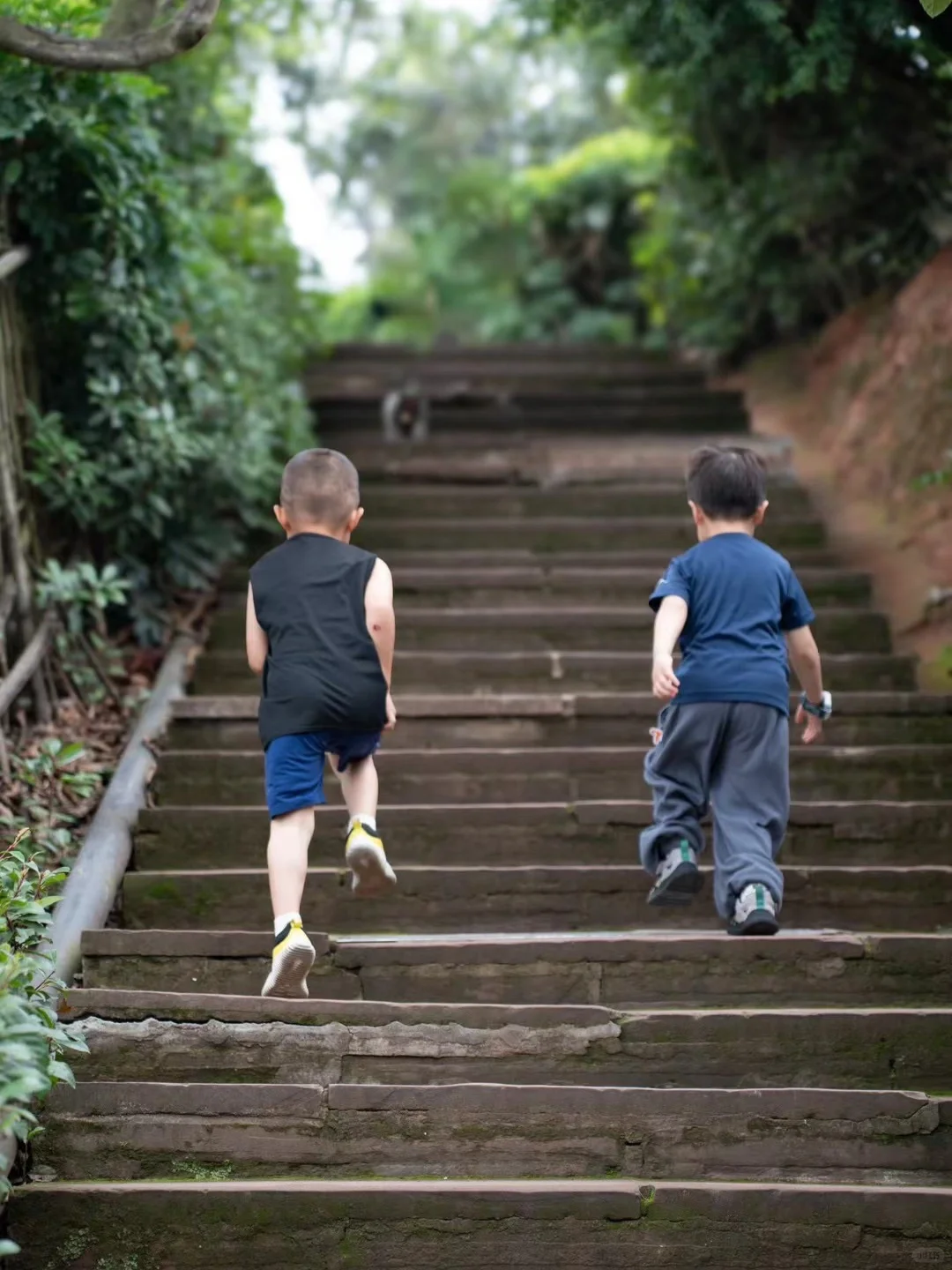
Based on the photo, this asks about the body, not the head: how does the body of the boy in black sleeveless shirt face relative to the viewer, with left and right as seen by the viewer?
facing away from the viewer

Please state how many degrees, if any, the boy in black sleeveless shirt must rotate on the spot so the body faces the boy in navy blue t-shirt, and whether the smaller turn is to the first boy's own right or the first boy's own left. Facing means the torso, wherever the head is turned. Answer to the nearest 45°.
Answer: approximately 90° to the first boy's own right

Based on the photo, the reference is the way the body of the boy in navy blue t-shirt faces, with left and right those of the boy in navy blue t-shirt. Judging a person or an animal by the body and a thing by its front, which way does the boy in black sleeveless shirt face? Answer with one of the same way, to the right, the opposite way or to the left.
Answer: the same way

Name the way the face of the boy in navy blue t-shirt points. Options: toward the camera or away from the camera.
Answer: away from the camera

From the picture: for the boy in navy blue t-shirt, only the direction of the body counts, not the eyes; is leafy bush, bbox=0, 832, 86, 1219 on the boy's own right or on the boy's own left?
on the boy's own left

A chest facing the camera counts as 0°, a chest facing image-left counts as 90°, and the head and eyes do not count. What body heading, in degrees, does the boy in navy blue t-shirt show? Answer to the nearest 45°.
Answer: approximately 180°

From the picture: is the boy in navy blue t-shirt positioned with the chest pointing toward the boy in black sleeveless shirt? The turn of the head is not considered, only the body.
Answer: no

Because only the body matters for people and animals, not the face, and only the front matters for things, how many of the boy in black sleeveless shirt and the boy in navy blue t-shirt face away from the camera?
2

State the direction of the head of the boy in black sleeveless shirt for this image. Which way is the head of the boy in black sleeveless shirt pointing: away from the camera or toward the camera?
away from the camera
